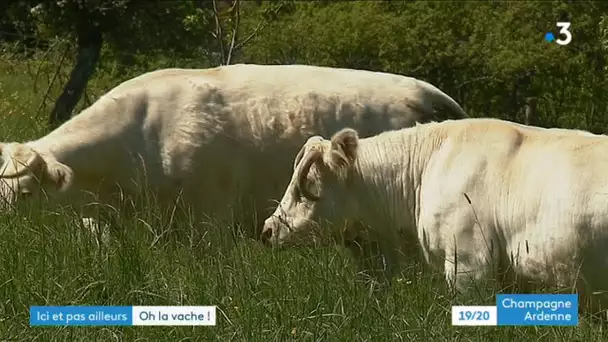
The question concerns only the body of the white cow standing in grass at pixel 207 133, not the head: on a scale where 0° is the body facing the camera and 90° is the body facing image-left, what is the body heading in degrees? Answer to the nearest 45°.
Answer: approximately 90°

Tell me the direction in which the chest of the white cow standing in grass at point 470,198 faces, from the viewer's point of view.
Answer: to the viewer's left

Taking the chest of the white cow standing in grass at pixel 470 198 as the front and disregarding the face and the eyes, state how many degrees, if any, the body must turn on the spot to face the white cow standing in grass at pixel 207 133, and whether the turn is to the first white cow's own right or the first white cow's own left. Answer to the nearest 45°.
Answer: approximately 45° to the first white cow's own right

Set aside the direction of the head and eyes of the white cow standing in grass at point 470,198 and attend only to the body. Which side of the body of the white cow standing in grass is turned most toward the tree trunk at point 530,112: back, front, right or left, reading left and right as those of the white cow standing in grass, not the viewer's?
right

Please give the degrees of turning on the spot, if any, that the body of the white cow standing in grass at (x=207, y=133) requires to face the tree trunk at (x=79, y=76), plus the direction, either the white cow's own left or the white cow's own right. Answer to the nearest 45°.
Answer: approximately 90° to the white cow's own right

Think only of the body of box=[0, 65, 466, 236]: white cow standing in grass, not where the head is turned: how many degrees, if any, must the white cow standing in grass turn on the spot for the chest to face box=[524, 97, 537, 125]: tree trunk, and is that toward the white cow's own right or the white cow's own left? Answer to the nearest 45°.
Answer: approximately 135° to the white cow's own right

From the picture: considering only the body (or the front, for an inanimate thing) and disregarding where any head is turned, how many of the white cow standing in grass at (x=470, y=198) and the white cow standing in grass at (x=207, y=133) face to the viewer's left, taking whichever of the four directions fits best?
2
